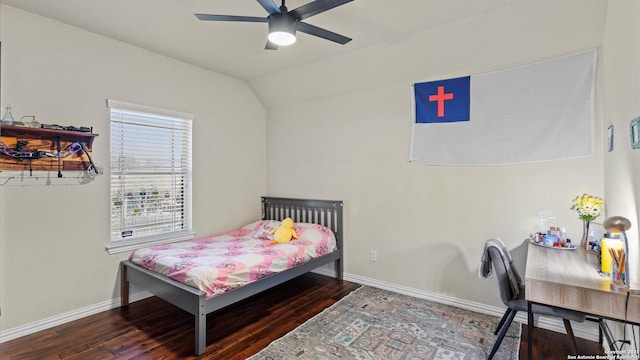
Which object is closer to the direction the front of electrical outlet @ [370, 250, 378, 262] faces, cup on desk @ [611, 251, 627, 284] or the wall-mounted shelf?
the wall-mounted shelf

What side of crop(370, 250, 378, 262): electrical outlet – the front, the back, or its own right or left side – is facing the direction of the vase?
left

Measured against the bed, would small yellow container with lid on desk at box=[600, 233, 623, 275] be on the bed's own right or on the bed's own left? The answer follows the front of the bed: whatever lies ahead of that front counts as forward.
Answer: on the bed's own left

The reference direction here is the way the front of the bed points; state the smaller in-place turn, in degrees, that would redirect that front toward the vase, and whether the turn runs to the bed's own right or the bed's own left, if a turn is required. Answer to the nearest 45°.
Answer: approximately 90° to the bed's own left

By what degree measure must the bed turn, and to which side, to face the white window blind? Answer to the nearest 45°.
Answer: approximately 90° to its right

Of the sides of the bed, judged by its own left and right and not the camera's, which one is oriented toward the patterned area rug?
left

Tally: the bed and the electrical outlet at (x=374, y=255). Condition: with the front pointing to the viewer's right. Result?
0

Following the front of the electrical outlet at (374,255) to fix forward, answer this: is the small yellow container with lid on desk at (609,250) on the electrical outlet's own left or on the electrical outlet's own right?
on the electrical outlet's own left

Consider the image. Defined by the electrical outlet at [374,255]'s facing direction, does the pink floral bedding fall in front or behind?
in front

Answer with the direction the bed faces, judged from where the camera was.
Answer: facing the viewer and to the left of the viewer

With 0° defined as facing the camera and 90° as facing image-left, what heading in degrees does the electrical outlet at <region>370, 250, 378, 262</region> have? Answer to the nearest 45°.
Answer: approximately 45°

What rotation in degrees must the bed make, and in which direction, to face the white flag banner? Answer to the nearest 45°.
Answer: approximately 135° to its left
